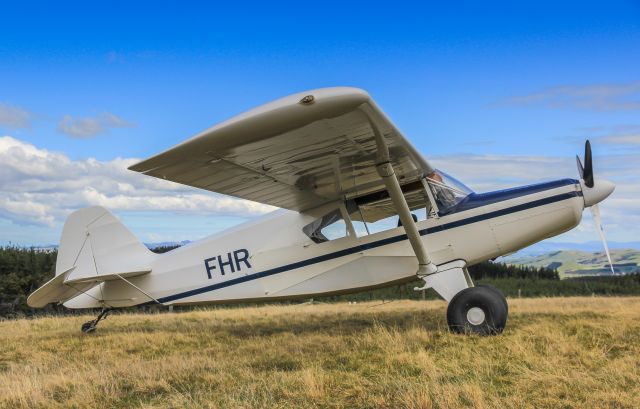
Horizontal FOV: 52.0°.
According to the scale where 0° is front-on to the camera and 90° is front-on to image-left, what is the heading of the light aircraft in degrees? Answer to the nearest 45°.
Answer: approximately 270°
